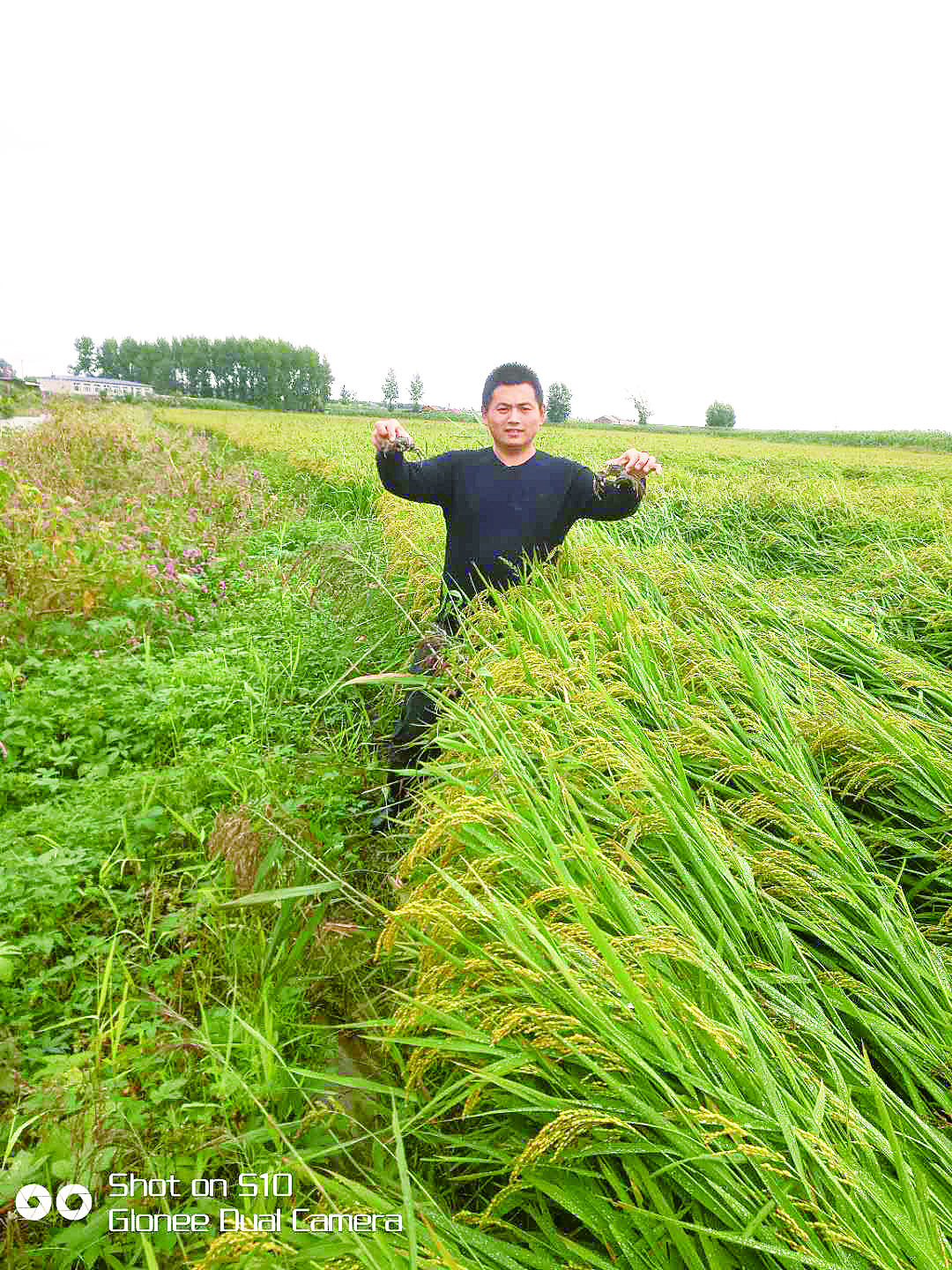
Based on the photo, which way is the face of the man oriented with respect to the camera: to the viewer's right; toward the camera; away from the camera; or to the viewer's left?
toward the camera

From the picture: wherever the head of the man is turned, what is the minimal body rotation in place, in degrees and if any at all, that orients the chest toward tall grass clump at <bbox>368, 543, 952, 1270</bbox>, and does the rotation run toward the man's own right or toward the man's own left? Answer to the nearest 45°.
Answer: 0° — they already face it

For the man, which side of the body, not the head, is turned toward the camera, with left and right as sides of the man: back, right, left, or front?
front
